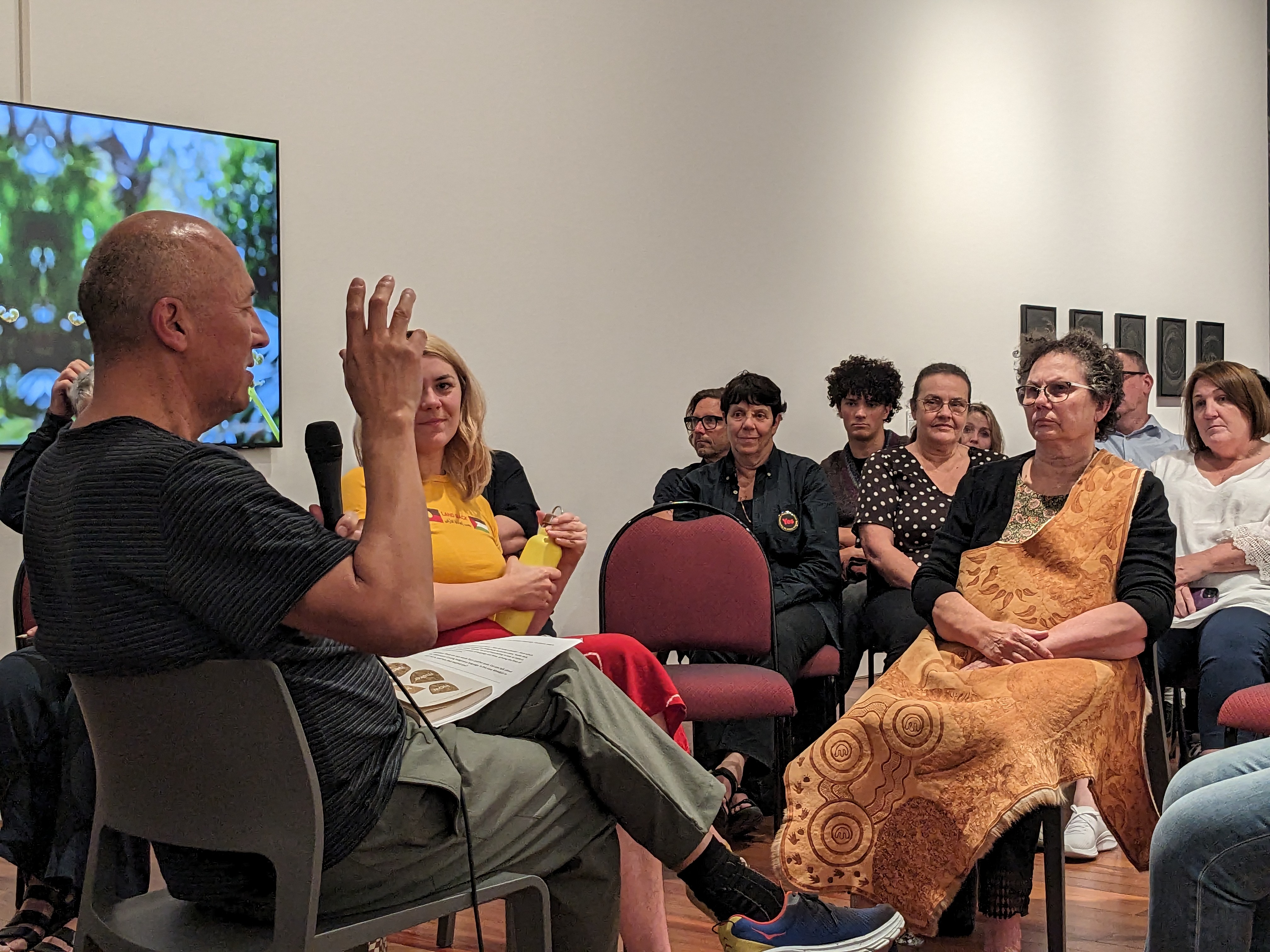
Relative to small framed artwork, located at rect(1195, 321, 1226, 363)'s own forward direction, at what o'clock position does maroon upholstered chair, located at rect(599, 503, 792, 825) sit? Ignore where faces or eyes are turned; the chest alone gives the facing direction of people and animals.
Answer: The maroon upholstered chair is roughly at 2 o'clock from the small framed artwork.

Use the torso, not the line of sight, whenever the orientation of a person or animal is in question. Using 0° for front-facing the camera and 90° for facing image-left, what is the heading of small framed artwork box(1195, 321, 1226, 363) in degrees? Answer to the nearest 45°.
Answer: approximately 315°

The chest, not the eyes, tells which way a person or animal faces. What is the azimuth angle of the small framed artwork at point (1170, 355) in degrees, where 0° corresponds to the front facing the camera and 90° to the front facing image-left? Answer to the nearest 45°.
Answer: approximately 315°

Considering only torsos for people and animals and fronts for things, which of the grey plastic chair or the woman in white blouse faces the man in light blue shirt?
the grey plastic chair

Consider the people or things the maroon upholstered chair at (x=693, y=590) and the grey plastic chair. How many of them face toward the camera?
1

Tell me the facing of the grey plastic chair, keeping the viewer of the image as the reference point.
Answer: facing away from the viewer and to the right of the viewer

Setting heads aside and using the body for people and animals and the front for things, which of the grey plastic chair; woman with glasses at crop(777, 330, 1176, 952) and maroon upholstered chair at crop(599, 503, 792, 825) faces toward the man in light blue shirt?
the grey plastic chair

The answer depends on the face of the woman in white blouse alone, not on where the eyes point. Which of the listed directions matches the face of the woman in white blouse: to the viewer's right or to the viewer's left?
to the viewer's left

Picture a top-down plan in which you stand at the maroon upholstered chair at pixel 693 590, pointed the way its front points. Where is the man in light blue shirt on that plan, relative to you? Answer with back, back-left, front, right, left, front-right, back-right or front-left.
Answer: back-left

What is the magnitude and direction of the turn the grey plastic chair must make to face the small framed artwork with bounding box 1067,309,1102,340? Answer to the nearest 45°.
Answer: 0° — it already faces it
